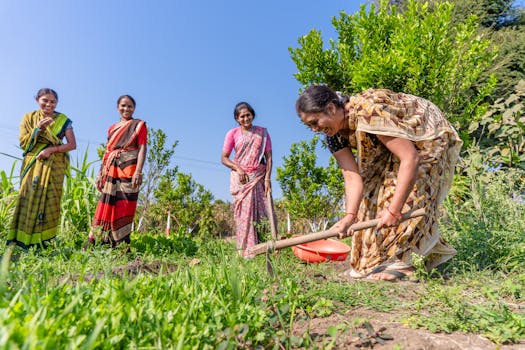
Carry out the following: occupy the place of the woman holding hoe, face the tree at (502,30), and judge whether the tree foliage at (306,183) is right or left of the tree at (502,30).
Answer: left

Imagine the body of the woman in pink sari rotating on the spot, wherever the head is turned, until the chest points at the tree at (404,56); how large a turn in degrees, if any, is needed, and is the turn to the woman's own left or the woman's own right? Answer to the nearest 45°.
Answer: approximately 135° to the woman's own left

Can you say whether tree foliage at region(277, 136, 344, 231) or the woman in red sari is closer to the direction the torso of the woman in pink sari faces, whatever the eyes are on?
the woman in red sari

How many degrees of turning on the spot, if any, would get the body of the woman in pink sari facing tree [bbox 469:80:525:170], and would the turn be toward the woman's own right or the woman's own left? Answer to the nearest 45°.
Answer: approximately 90° to the woman's own left

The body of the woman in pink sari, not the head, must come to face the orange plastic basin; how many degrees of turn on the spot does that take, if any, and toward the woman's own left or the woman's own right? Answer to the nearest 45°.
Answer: approximately 45° to the woman's own left

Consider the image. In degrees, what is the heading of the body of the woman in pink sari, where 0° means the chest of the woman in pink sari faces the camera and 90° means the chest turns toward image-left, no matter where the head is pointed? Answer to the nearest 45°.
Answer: approximately 0°

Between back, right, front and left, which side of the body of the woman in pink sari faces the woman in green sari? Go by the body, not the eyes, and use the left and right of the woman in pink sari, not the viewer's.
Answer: right

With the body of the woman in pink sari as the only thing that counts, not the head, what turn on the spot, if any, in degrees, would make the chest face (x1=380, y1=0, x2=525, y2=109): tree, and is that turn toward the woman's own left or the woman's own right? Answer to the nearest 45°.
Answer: approximately 135° to the woman's own left

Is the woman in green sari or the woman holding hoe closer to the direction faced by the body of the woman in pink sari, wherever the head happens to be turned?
the woman holding hoe
